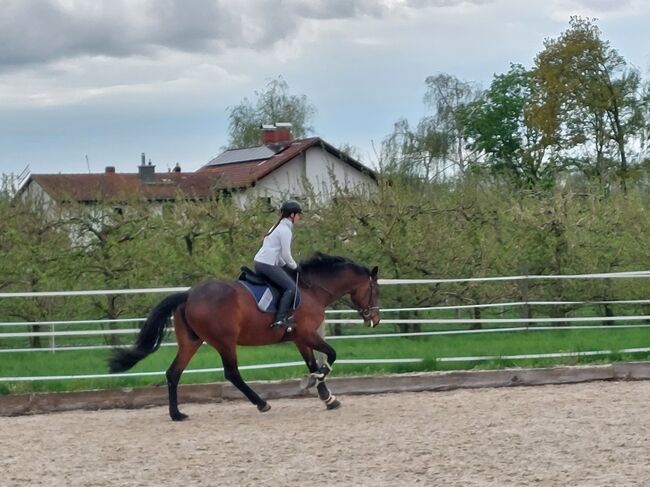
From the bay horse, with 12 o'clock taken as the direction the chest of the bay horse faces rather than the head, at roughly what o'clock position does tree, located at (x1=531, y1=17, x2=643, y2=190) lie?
The tree is roughly at 10 o'clock from the bay horse.

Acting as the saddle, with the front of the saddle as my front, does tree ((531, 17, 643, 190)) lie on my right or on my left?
on my left

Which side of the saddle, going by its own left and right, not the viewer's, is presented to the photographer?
right

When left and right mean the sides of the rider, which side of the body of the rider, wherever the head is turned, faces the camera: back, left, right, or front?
right

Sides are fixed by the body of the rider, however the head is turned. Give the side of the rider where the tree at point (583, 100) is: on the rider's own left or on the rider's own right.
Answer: on the rider's own left

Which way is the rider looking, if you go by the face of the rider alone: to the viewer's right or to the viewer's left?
to the viewer's right

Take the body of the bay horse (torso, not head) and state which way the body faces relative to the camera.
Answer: to the viewer's right
